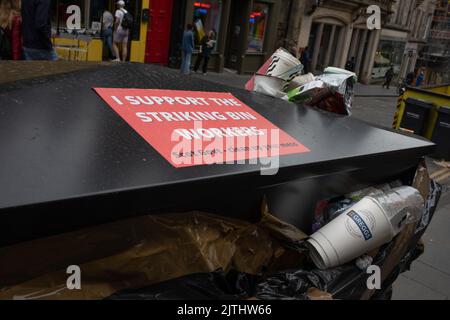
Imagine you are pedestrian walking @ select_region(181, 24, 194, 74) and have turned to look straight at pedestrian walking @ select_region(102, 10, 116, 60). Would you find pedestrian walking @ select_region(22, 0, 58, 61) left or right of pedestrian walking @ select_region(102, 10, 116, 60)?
left

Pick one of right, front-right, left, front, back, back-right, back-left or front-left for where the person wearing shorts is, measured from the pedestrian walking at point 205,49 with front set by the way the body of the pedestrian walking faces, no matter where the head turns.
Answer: back-right

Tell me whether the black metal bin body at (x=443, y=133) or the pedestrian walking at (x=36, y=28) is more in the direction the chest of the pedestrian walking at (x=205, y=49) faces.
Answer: the black metal bin body

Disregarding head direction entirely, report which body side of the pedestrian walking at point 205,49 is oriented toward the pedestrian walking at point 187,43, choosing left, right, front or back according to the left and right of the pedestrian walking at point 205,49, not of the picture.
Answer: front
